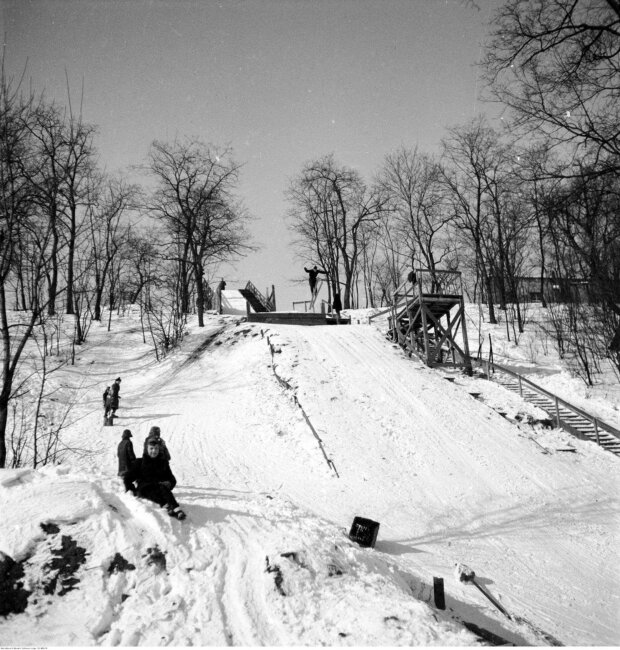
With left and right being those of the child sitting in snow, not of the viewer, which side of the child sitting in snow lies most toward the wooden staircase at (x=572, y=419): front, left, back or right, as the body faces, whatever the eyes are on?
left

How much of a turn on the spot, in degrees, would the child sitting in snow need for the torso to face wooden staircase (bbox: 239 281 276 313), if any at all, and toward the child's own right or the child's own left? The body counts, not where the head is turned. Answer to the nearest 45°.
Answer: approximately 180°

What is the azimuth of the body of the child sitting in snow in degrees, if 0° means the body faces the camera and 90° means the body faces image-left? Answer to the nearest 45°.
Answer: approximately 0°

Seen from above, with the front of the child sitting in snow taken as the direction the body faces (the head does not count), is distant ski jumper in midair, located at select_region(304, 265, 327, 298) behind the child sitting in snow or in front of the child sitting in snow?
behind

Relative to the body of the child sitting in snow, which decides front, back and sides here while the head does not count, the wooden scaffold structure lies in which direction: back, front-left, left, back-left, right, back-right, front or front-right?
back-left

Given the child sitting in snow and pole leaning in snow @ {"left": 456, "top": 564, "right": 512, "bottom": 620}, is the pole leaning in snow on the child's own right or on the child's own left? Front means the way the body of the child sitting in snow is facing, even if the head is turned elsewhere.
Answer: on the child's own left

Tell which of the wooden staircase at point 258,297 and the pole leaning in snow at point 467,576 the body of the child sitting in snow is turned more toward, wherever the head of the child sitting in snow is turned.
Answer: the pole leaning in snow

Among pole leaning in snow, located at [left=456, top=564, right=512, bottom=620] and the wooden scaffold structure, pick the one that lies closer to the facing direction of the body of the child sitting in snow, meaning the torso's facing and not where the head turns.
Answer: the pole leaning in snow
